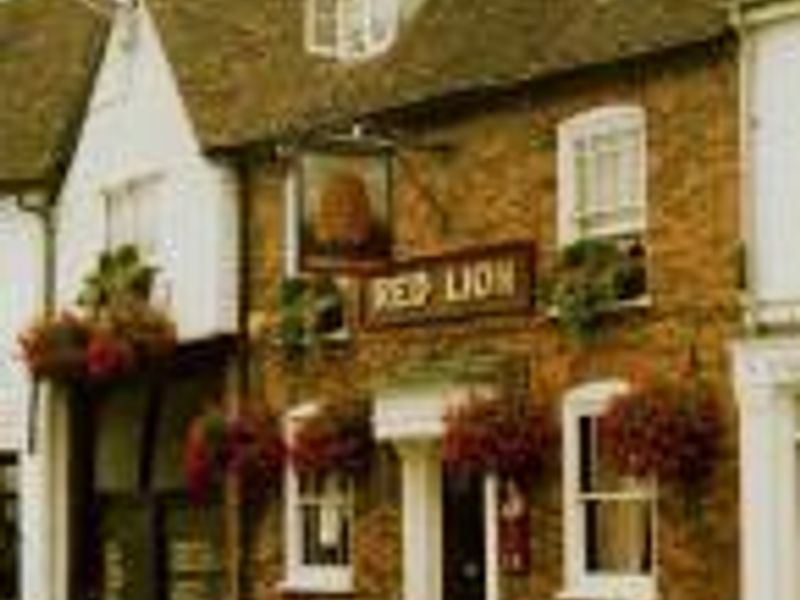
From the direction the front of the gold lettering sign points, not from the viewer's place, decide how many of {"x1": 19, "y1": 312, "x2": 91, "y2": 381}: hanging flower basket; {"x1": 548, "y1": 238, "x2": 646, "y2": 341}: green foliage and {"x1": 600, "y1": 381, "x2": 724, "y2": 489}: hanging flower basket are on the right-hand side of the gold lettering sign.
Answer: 1

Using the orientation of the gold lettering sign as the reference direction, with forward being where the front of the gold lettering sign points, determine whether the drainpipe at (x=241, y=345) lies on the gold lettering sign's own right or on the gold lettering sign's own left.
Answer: on the gold lettering sign's own right

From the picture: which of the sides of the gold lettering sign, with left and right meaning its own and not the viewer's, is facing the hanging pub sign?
right

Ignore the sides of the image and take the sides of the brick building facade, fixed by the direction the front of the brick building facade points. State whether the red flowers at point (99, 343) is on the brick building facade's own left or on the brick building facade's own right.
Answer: on the brick building facade's own right

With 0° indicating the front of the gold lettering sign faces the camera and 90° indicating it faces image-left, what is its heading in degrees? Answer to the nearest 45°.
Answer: approximately 45°

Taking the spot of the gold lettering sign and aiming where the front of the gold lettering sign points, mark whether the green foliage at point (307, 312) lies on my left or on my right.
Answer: on my right

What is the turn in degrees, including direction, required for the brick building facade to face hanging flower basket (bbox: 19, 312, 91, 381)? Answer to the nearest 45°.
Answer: approximately 90° to its right

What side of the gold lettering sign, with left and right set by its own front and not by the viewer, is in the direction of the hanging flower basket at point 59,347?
right

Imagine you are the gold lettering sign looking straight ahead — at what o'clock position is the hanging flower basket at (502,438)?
The hanging flower basket is roughly at 10 o'clock from the gold lettering sign.

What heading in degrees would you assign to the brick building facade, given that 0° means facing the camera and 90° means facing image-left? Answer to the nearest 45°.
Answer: approximately 45°
